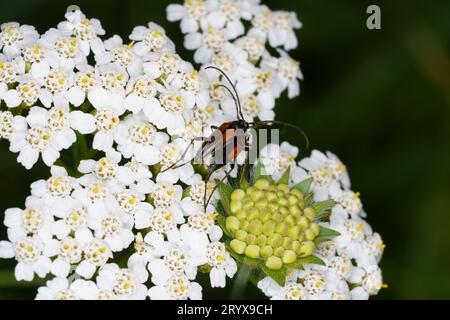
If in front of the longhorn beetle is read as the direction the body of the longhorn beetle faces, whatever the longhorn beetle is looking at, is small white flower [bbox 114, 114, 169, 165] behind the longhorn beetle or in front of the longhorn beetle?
behind

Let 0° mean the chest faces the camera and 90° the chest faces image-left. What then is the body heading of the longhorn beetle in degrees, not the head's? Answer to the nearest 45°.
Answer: approximately 225°

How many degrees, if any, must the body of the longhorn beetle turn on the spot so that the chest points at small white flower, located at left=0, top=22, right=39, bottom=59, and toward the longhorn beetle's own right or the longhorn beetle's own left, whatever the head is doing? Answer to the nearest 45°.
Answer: approximately 135° to the longhorn beetle's own left
